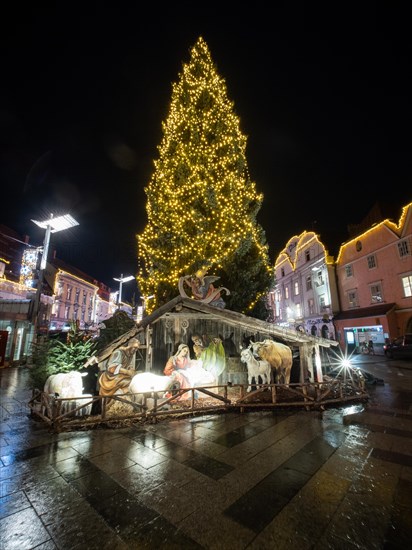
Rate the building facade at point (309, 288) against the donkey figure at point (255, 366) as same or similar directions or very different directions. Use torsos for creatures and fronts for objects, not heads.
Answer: same or similar directions

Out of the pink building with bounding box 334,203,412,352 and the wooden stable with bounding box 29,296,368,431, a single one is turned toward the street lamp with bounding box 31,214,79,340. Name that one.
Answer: the pink building

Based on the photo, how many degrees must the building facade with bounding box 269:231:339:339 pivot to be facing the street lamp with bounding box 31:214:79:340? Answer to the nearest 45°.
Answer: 0° — it already faces it

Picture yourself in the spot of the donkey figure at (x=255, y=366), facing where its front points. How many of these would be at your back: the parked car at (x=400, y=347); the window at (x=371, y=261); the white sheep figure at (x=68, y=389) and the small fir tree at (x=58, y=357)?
2

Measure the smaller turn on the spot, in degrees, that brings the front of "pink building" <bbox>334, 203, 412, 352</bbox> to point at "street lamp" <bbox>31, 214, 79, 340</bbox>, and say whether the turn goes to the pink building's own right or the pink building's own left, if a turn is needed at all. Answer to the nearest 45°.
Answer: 0° — it already faces it

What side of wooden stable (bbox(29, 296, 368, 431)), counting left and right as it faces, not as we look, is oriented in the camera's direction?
front

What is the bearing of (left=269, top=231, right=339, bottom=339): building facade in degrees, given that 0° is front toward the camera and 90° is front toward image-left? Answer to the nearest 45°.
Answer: approximately 45°

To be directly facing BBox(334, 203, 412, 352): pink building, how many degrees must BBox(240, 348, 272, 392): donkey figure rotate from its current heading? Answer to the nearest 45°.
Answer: approximately 180°

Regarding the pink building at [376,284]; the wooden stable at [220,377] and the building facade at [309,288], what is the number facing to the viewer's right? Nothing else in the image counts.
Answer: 0

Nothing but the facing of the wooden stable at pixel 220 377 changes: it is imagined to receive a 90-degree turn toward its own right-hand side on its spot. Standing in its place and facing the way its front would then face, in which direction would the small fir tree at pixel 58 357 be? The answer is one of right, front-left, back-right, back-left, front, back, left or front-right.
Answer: front

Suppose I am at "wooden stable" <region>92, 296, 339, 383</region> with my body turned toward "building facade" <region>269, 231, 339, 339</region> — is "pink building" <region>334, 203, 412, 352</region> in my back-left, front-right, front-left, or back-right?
front-right

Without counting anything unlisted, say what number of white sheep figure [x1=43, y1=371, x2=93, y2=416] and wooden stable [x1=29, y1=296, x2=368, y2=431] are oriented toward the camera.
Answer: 1

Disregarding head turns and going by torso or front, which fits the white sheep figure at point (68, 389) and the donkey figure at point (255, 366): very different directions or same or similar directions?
very different directions
